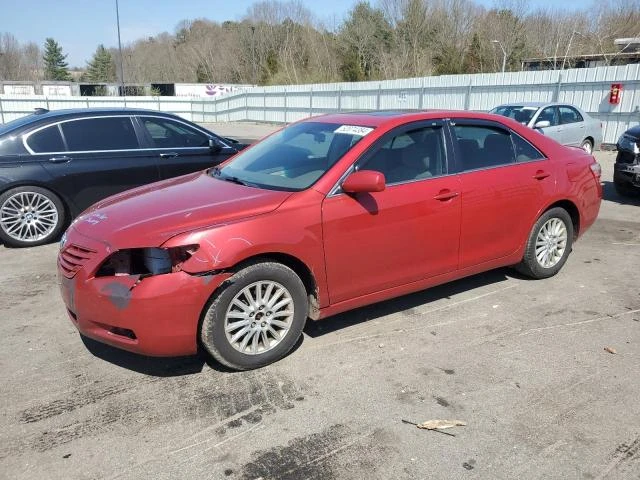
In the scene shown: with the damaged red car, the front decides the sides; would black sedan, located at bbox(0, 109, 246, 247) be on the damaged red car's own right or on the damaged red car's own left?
on the damaged red car's own right

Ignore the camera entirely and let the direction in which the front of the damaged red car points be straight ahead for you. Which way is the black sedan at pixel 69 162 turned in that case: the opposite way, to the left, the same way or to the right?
the opposite way

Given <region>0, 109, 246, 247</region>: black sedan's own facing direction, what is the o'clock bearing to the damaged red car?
The damaged red car is roughly at 2 o'clock from the black sedan.

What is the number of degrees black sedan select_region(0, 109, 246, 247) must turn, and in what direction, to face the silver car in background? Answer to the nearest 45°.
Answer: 0° — it already faces it

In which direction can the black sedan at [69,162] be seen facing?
to the viewer's right

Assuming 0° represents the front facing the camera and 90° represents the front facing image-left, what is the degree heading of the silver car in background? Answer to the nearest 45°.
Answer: approximately 45°

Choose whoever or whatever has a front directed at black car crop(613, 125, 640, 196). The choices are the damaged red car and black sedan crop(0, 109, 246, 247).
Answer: black sedan crop(0, 109, 246, 247)

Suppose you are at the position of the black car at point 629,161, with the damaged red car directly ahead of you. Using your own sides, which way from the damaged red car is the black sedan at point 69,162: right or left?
right

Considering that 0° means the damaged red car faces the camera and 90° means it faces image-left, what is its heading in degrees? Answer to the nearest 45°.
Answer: approximately 45°

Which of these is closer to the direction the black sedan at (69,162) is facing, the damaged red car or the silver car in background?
the silver car in background

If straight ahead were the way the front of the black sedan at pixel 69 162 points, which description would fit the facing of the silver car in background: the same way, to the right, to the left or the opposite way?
the opposite way

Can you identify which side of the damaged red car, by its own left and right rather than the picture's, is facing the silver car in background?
back
